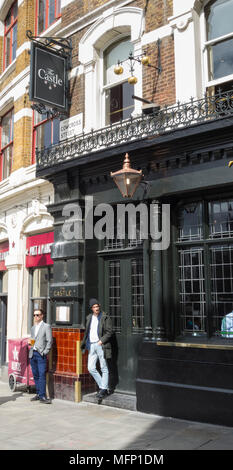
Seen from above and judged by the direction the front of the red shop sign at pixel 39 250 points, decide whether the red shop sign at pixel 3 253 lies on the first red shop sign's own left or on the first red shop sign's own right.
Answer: on the first red shop sign's own right

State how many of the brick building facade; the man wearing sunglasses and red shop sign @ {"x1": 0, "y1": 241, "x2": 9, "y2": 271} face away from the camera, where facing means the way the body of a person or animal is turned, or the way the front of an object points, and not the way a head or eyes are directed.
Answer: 0

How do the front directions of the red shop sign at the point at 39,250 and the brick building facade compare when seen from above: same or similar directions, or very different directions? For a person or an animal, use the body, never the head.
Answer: same or similar directions

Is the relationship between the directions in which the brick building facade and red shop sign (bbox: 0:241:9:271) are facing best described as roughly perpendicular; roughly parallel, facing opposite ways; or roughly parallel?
roughly parallel

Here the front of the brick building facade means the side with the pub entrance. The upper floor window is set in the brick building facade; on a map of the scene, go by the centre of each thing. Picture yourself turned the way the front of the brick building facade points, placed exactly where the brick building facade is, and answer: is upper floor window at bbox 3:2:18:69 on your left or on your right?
on your right

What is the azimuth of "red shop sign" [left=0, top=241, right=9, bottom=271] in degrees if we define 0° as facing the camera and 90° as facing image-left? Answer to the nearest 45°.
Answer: approximately 45°

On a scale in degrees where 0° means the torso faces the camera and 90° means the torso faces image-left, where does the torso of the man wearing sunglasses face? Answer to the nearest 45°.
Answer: approximately 45°

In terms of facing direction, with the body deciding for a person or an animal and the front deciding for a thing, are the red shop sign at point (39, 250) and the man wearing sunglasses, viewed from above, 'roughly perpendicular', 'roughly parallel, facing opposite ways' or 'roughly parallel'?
roughly parallel

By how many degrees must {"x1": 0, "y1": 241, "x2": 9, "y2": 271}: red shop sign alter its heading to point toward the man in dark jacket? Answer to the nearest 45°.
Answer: approximately 45° to its left

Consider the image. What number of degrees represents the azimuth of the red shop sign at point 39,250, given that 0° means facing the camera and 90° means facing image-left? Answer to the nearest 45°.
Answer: approximately 45°
